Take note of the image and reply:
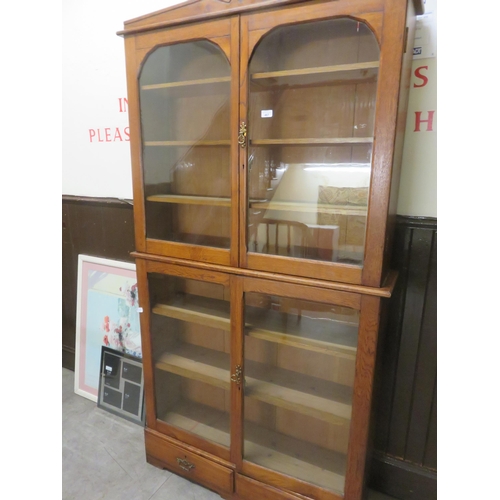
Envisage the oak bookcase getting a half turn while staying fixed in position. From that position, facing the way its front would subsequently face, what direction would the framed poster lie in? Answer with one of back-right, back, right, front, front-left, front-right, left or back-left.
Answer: left

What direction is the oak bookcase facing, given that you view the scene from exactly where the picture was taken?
facing the viewer and to the left of the viewer
